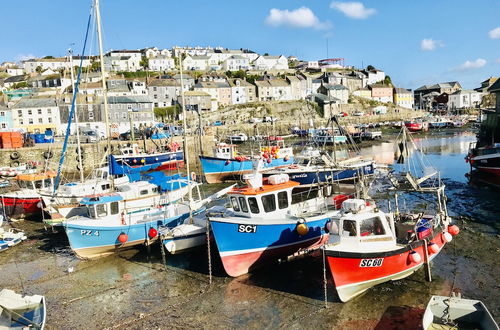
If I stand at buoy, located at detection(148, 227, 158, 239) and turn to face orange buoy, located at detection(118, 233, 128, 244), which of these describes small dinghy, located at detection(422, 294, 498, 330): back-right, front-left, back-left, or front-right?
back-left

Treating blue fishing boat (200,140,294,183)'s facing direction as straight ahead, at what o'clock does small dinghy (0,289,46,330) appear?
The small dinghy is roughly at 11 o'clock from the blue fishing boat.

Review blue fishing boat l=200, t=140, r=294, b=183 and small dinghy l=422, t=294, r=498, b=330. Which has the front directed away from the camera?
the small dinghy

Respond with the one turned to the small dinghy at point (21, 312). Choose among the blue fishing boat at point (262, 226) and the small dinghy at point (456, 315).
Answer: the blue fishing boat

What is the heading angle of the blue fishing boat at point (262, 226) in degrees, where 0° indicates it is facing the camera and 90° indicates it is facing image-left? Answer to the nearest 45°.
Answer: approximately 45°

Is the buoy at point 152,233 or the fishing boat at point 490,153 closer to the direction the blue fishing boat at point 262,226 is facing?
the buoy

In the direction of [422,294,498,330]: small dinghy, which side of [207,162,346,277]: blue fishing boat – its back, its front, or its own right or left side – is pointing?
left
